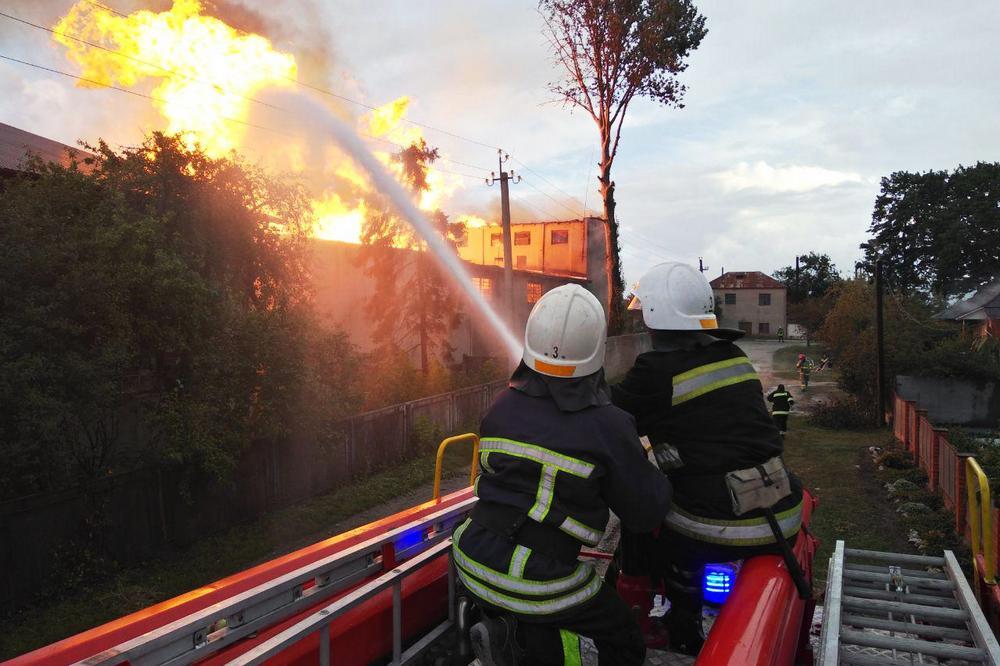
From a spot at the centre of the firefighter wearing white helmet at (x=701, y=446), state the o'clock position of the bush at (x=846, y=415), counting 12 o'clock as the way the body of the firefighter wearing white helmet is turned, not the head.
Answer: The bush is roughly at 2 o'clock from the firefighter wearing white helmet.

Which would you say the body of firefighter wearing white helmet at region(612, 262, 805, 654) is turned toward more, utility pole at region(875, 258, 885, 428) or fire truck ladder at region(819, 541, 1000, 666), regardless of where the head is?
the utility pole

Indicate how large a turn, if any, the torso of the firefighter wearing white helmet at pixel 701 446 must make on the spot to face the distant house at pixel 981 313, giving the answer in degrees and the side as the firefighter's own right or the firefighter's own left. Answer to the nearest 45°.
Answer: approximately 45° to the firefighter's own right

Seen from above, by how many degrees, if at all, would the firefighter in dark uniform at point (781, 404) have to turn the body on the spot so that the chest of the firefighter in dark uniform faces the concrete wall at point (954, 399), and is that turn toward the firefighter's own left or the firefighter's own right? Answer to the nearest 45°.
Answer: approximately 90° to the firefighter's own right

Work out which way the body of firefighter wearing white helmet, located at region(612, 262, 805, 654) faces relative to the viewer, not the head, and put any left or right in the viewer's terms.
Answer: facing away from the viewer and to the left of the viewer
